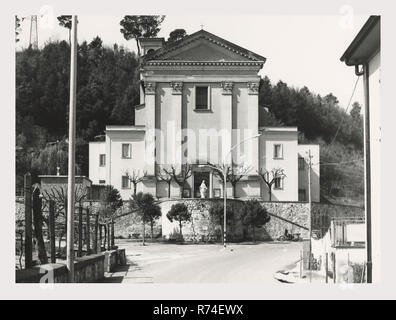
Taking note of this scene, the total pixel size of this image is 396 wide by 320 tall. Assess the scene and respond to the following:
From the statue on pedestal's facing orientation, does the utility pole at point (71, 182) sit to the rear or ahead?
ahead

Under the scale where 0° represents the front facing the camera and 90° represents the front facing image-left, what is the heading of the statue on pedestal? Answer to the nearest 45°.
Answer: approximately 0°

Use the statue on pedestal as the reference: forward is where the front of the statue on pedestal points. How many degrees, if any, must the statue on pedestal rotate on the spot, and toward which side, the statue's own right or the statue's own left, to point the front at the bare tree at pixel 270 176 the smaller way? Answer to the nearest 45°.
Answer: approximately 90° to the statue's own left

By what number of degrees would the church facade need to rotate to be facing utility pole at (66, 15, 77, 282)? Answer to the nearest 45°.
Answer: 0° — it already faces it
